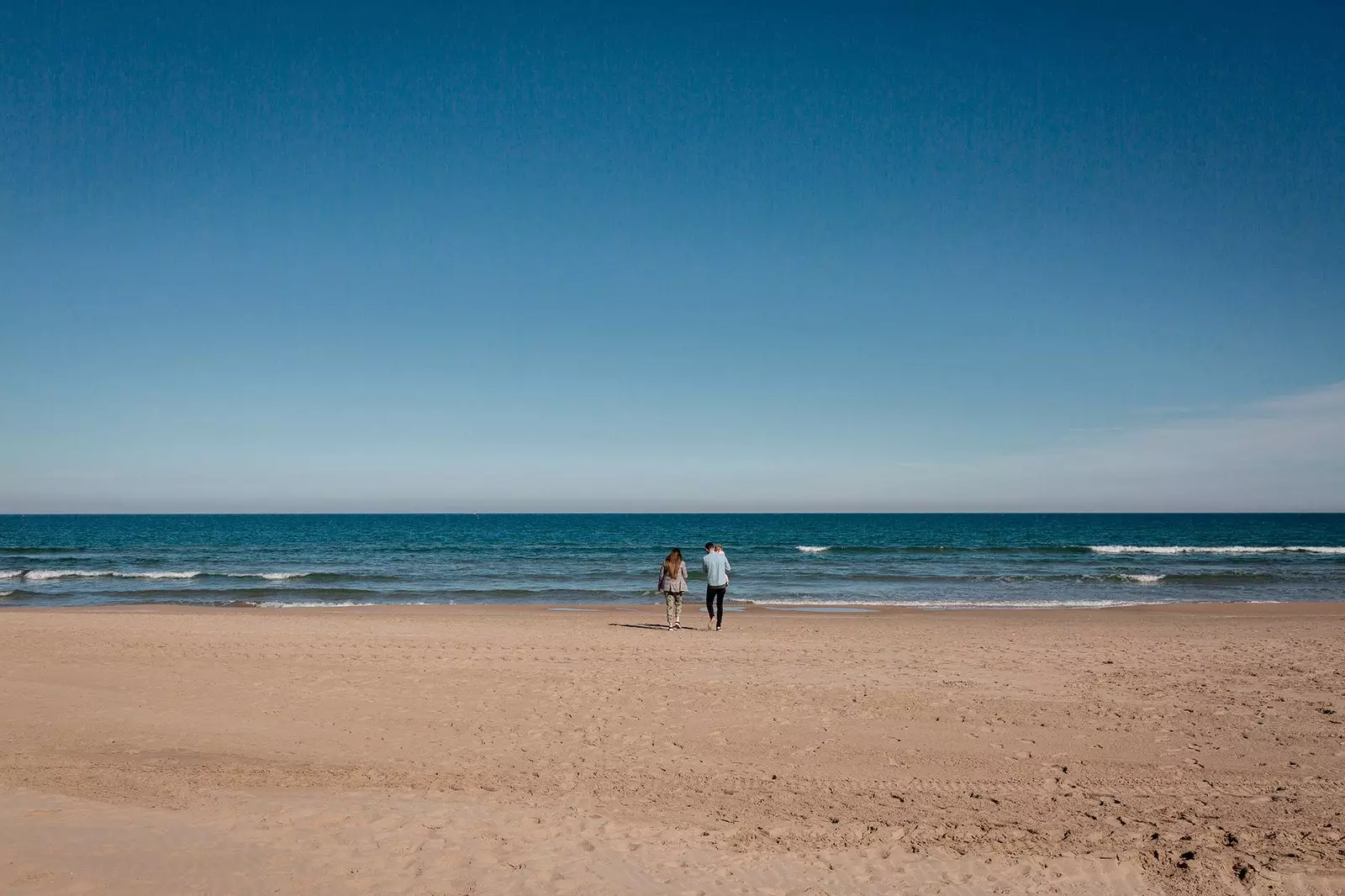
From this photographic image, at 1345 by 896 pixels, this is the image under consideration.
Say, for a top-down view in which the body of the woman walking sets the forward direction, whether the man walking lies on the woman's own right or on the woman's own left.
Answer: on the woman's own right

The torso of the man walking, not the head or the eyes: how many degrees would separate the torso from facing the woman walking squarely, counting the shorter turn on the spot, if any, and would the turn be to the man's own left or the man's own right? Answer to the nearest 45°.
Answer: approximately 45° to the man's own left

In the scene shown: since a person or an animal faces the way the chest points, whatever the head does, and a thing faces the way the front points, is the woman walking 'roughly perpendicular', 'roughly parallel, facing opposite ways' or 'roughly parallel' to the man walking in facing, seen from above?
roughly parallel

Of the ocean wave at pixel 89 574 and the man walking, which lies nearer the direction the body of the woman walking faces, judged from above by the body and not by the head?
the ocean wave

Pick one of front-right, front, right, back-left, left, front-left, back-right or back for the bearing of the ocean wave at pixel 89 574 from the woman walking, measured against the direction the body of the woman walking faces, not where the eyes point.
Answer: front-left

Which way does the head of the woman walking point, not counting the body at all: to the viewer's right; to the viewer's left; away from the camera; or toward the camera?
away from the camera

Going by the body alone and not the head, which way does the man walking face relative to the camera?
away from the camera

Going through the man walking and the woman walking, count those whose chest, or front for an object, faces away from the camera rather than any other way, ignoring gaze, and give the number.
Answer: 2

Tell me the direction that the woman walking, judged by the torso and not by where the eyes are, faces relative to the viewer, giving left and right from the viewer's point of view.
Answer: facing away from the viewer
